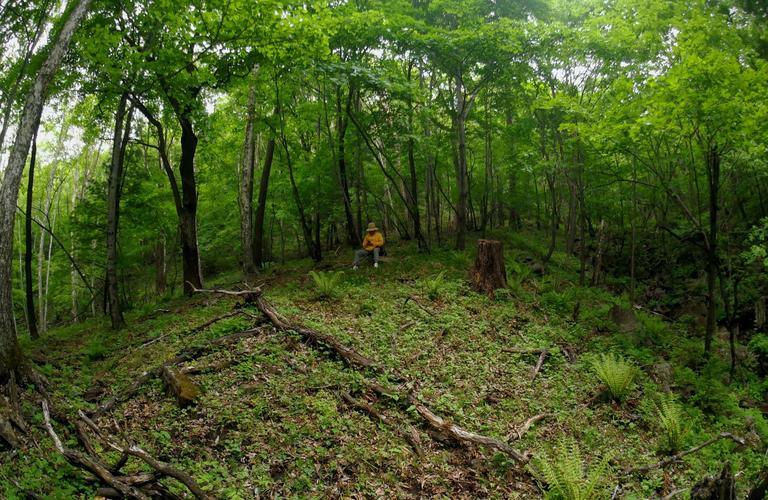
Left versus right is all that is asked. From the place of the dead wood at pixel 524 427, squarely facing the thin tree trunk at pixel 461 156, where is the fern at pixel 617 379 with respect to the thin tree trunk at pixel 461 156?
right

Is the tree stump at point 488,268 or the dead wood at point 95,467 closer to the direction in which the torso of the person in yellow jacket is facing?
the dead wood

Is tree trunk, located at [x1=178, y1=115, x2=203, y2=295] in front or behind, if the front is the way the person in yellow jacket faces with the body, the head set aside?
in front

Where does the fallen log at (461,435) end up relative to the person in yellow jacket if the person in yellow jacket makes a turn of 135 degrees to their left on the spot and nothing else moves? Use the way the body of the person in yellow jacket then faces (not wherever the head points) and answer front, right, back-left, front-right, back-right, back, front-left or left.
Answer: right

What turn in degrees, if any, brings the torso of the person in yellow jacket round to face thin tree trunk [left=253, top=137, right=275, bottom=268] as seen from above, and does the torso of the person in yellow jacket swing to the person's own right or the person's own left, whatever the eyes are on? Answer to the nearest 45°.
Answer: approximately 90° to the person's own right

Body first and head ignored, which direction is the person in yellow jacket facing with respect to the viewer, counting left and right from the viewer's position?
facing the viewer and to the left of the viewer

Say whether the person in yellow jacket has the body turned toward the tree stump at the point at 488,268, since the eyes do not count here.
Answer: no

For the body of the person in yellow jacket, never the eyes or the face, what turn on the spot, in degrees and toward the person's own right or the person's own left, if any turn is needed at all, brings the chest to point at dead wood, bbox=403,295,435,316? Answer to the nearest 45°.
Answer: approximately 45° to the person's own left

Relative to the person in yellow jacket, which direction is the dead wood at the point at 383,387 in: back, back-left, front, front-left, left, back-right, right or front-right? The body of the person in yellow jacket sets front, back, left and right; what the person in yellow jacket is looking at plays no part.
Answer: front-left

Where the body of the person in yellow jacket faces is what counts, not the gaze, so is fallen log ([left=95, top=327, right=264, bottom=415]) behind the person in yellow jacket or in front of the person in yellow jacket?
in front

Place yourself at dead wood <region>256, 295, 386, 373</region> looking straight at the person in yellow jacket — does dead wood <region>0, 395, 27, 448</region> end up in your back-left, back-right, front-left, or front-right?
back-left

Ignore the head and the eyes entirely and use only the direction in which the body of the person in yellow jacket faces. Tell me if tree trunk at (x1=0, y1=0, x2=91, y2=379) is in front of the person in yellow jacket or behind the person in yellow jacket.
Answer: in front

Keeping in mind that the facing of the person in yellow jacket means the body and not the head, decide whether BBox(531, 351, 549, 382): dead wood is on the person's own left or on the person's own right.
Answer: on the person's own left

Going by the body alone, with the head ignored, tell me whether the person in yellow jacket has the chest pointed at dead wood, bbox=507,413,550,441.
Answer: no
